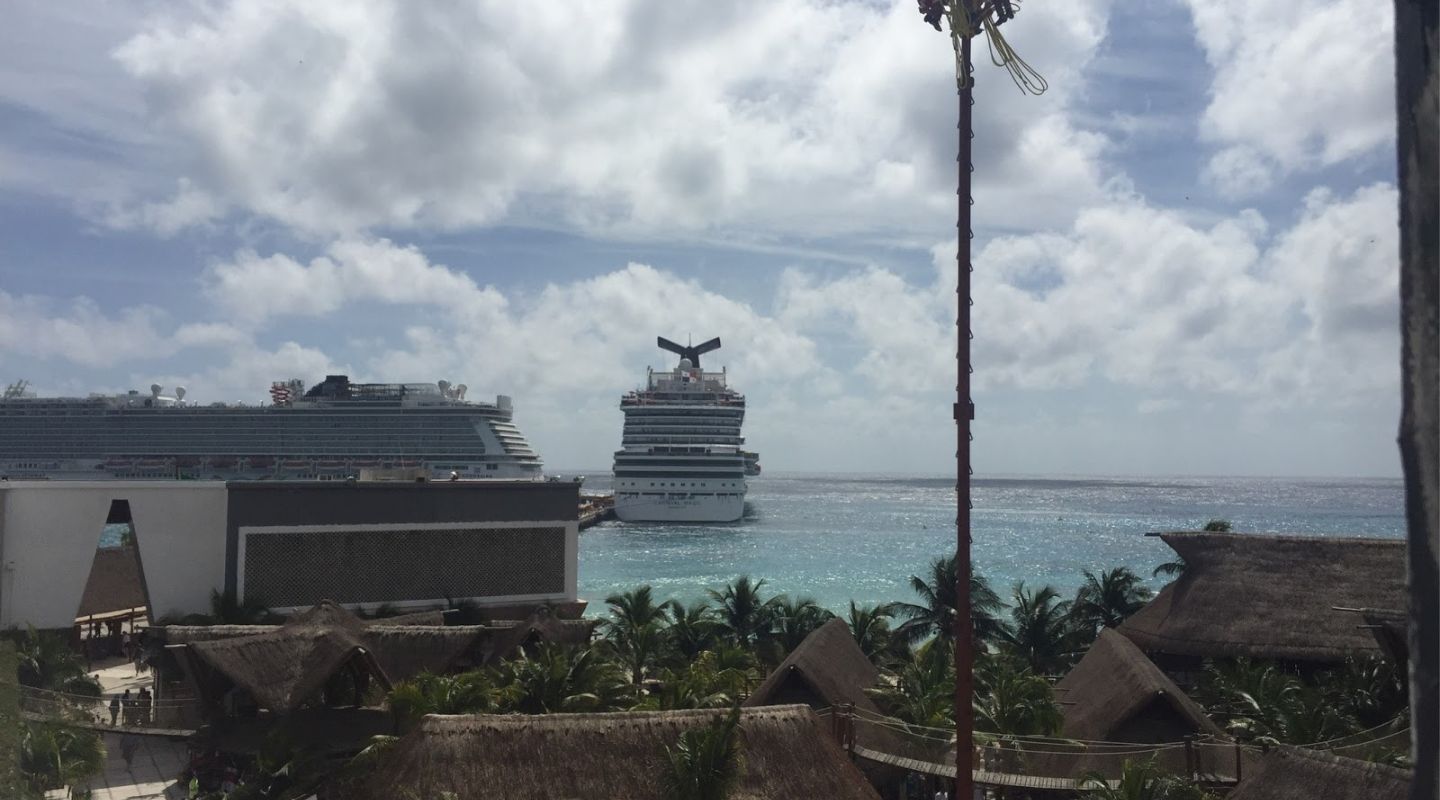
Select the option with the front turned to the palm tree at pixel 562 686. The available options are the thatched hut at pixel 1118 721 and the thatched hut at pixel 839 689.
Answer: the thatched hut at pixel 839 689

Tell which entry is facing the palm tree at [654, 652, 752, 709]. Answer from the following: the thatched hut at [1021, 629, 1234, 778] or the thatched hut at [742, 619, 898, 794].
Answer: the thatched hut at [742, 619, 898, 794]

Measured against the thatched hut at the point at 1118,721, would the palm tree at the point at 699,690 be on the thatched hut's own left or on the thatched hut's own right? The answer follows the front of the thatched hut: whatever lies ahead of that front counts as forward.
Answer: on the thatched hut's own right

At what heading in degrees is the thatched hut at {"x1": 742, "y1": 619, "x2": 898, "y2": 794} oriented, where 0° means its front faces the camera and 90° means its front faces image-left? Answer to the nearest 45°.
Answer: approximately 45°

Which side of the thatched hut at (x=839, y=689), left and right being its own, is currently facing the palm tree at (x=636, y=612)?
right

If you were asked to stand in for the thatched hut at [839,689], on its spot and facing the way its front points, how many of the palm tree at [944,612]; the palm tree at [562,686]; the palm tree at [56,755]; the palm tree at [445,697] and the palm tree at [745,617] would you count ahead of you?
3

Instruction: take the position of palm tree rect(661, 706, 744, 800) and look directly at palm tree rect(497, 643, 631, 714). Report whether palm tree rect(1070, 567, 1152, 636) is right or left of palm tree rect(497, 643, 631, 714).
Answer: right

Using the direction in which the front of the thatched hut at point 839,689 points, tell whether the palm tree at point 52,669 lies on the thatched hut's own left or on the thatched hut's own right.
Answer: on the thatched hut's own right
